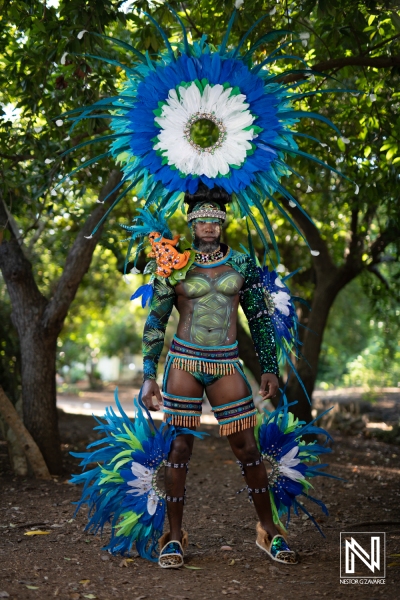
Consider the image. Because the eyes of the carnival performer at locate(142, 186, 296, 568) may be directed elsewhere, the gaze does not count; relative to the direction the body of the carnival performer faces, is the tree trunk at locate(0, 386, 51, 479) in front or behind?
behind

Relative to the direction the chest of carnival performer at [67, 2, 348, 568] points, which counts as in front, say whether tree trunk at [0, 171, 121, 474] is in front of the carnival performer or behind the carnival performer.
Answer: behind

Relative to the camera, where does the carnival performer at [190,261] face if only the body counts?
toward the camera

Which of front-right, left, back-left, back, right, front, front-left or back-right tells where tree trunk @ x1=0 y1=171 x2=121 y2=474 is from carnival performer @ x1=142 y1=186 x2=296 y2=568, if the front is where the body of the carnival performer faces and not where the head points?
back-right

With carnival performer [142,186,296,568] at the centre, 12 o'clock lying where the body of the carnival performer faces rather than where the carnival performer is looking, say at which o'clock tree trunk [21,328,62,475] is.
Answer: The tree trunk is roughly at 5 o'clock from the carnival performer.

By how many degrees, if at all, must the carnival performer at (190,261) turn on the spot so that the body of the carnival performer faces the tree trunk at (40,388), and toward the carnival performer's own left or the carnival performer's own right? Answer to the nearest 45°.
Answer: approximately 135° to the carnival performer's own right
